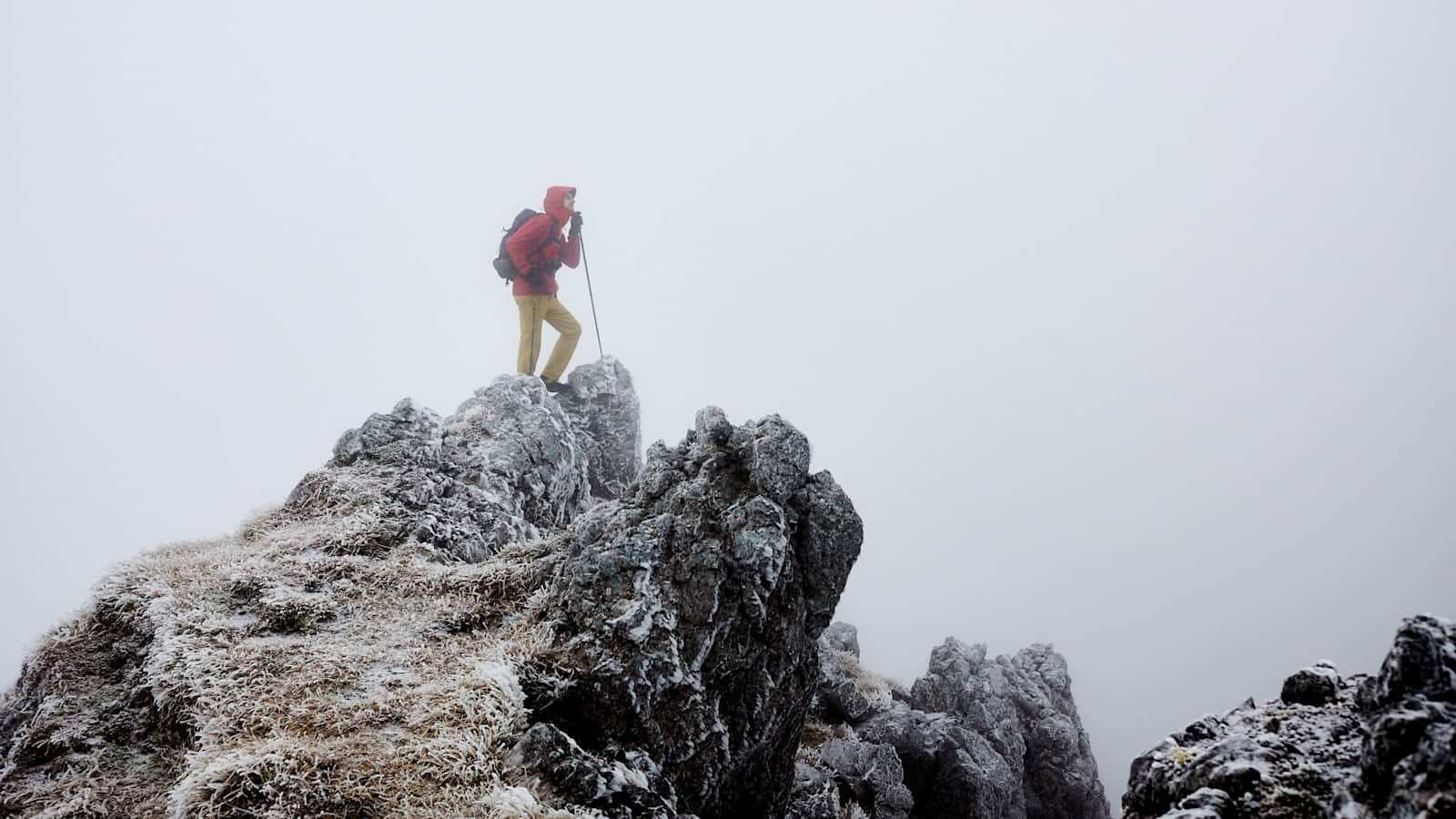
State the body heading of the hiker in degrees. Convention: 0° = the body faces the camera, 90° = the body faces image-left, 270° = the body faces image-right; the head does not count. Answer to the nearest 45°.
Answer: approximately 270°
